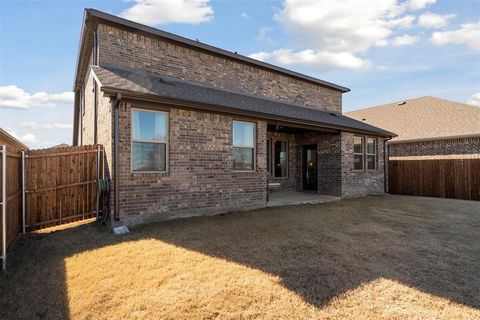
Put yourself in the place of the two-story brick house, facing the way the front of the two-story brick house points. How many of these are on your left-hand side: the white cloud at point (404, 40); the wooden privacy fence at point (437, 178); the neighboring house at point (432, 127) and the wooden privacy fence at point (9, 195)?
1

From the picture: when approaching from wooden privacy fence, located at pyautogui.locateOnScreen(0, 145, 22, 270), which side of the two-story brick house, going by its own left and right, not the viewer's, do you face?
left

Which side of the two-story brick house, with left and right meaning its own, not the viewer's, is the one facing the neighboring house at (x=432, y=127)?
right

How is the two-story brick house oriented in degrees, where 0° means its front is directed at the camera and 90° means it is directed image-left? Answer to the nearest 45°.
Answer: approximately 135°

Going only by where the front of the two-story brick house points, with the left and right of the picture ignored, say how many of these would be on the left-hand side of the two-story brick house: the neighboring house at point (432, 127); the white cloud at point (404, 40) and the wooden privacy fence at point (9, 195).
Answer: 1

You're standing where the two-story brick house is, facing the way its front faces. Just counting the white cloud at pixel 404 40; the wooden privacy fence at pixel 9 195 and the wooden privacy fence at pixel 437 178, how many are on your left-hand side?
1

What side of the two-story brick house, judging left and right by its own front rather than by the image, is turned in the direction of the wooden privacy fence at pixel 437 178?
right
